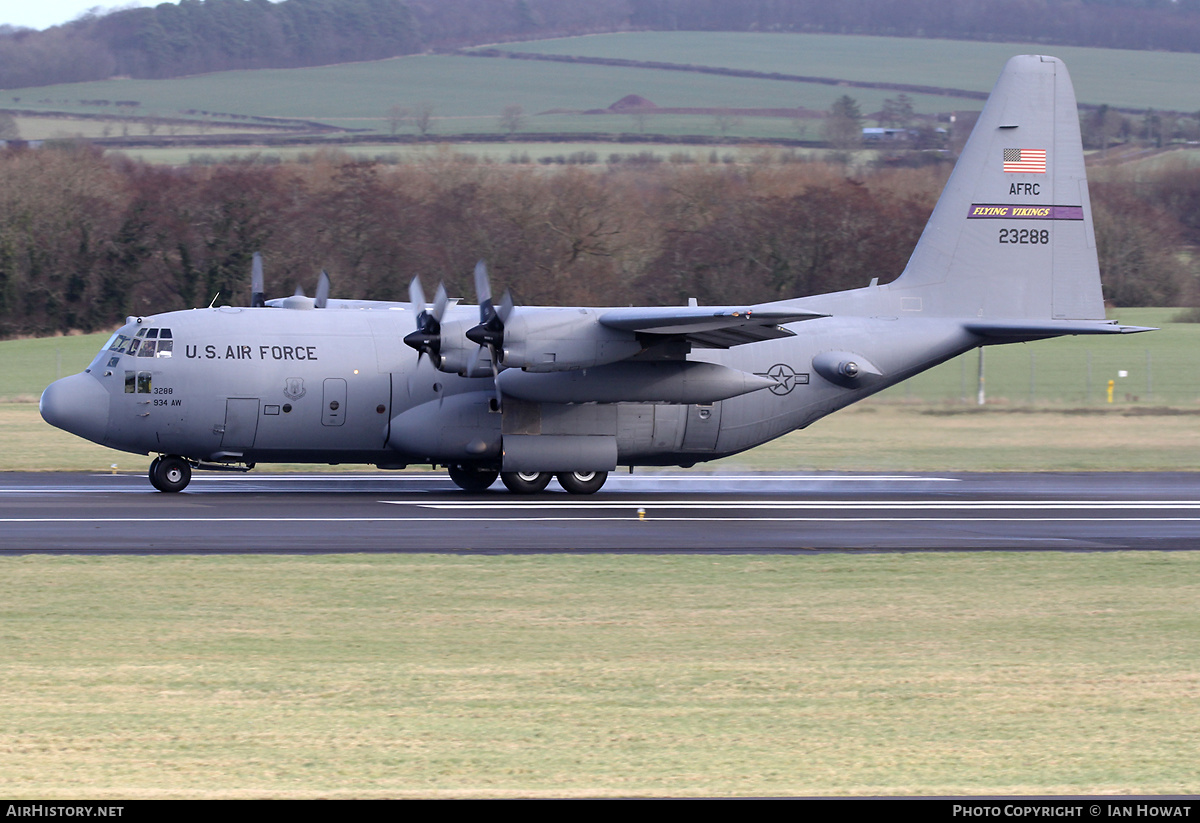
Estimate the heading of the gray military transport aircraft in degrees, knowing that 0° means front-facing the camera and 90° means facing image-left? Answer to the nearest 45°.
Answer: approximately 90°
